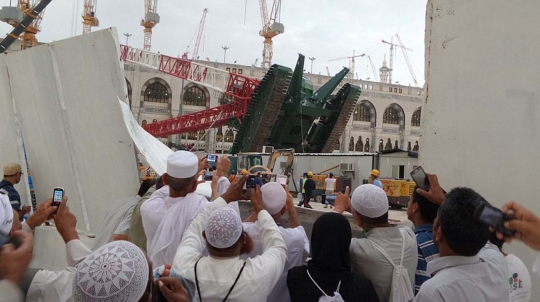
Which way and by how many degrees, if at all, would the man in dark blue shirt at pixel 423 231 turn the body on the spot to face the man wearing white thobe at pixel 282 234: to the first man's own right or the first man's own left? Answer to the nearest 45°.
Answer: approximately 45° to the first man's own left

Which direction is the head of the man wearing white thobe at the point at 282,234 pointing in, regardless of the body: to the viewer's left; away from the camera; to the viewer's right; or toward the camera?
away from the camera

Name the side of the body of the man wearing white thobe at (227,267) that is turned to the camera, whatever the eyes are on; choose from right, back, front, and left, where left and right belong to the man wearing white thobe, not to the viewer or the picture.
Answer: back

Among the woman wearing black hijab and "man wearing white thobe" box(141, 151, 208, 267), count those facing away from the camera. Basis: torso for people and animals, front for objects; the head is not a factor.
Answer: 2

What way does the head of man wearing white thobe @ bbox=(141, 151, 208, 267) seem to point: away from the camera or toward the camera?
away from the camera

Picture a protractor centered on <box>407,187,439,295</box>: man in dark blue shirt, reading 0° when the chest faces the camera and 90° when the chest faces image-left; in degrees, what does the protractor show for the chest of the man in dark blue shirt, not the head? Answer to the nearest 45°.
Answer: approximately 135°

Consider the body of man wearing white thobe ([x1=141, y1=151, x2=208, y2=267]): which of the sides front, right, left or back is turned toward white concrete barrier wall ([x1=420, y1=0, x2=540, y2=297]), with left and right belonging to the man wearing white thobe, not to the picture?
right

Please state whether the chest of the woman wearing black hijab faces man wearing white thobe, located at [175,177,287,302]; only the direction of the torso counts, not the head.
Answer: no

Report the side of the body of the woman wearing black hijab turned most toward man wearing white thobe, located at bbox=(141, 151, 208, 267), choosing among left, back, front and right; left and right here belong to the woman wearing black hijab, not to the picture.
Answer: left

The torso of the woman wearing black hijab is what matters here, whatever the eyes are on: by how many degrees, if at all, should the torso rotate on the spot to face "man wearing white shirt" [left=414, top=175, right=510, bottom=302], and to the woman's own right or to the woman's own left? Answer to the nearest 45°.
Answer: approximately 135° to the woman's own right

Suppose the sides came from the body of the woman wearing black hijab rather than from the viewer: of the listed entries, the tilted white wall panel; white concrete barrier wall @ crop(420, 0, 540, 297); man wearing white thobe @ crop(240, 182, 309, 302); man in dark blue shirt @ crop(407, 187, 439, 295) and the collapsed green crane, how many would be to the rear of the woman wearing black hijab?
0

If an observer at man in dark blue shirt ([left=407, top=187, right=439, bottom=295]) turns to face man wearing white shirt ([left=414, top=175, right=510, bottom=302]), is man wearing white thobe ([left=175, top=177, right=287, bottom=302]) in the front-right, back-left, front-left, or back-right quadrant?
front-right

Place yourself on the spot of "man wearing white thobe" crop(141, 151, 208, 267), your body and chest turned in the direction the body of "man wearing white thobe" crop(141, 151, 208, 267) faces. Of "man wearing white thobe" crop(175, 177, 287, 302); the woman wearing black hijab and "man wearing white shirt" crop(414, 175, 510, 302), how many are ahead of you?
0

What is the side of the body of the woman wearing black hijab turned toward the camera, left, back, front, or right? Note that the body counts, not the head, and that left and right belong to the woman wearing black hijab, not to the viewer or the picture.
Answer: back

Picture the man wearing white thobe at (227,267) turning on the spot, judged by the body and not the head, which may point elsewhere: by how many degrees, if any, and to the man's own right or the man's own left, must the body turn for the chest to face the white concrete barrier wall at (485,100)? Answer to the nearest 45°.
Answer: approximately 45° to the man's own right

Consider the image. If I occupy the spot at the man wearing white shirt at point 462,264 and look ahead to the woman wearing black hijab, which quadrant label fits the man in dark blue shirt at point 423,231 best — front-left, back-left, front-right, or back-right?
front-right

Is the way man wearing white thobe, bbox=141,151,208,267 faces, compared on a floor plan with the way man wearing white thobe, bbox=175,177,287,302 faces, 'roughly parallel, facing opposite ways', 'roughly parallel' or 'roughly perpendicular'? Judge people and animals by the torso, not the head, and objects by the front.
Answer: roughly parallel

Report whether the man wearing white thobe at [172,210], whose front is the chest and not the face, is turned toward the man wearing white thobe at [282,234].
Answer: no

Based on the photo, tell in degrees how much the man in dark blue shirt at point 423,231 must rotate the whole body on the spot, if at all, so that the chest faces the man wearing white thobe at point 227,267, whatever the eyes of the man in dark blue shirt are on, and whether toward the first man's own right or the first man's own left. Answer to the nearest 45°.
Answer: approximately 90° to the first man's own left

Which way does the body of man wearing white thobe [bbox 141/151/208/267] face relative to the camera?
away from the camera
